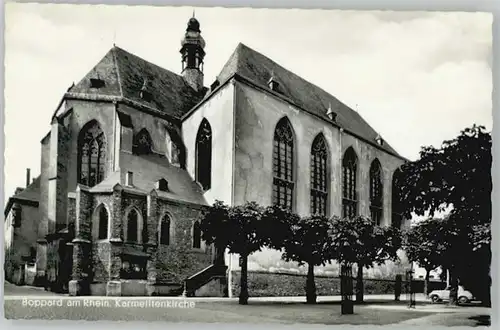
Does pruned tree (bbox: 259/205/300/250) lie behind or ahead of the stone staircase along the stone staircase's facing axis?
behind

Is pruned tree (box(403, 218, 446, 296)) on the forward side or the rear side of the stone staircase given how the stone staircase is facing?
on the rear side

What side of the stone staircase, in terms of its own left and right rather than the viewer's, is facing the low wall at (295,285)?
back

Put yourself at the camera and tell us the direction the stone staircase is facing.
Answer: facing to the left of the viewer
